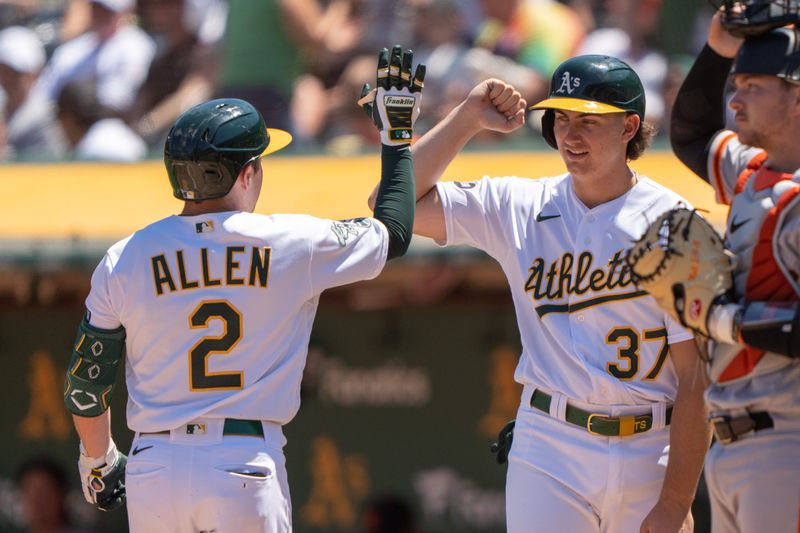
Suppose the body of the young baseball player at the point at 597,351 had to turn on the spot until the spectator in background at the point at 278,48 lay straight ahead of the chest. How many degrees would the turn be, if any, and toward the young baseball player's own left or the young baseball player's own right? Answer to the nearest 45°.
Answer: approximately 135° to the young baseball player's own right

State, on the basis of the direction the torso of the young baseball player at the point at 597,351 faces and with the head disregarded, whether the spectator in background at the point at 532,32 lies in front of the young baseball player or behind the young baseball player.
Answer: behind

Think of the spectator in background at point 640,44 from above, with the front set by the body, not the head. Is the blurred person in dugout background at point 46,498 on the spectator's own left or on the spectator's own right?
on the spectator's own right

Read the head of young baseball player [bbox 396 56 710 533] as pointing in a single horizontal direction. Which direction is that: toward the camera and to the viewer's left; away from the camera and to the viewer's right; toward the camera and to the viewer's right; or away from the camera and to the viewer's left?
toward the camera and to the viewer's left

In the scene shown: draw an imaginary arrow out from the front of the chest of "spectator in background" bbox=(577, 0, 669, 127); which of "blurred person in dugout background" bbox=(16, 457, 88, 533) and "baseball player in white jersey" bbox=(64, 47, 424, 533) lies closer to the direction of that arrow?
the baseball player in white jersey

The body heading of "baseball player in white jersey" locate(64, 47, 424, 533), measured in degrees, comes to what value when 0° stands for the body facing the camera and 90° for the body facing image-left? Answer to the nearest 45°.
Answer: approximately 180°

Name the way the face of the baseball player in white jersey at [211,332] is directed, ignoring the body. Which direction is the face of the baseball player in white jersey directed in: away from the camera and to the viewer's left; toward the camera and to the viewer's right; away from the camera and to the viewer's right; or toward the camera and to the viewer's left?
away from the camera and to the viewer's right

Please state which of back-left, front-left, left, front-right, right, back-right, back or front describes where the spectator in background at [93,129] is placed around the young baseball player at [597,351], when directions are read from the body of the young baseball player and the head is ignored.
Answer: back-right

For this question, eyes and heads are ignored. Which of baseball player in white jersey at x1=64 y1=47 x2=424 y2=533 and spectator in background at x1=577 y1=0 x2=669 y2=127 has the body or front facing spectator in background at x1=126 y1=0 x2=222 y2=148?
the baseball player in white jersey

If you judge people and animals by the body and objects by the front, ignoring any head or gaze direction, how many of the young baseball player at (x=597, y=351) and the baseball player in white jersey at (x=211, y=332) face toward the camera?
1

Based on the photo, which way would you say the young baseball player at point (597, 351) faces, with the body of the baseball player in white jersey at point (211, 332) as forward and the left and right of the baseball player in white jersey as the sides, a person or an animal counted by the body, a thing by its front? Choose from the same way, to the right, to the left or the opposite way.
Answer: the opposite way

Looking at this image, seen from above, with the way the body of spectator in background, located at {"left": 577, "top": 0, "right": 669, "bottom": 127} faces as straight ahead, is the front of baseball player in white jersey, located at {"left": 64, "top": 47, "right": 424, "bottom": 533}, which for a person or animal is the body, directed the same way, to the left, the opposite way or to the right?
the opposite way

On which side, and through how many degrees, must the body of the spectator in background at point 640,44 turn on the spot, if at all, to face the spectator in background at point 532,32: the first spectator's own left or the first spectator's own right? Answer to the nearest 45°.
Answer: approximately 90° to the first spectator's own right
